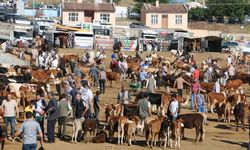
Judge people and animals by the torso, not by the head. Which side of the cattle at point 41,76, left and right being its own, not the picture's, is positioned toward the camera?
right

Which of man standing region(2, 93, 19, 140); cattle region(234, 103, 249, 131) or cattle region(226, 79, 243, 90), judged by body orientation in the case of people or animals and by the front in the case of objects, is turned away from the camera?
cattle region(234, 103, 249, 131)

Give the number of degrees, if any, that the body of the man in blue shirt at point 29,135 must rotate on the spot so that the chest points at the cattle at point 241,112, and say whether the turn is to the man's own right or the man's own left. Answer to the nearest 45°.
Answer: approximately 45° to the man's own right

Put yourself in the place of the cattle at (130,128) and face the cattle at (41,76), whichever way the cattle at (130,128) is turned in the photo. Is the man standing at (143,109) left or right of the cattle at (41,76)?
right

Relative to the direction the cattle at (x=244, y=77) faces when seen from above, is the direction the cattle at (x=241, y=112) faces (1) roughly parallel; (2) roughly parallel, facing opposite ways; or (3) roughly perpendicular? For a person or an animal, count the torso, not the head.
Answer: roughly perpendicular

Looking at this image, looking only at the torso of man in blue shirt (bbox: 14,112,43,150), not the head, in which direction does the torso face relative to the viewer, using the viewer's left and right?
facing away from the viewer

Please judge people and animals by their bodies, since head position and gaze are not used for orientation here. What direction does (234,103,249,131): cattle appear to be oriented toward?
away from the camera
